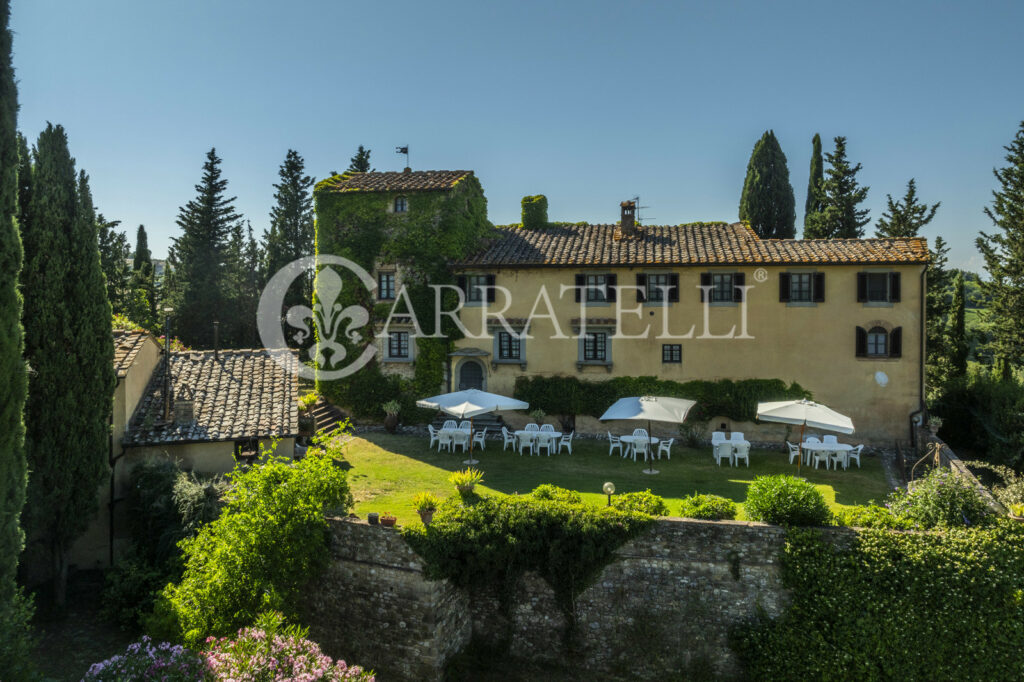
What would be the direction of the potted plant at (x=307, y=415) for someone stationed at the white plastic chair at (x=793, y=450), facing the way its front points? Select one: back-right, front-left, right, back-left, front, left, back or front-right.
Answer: back

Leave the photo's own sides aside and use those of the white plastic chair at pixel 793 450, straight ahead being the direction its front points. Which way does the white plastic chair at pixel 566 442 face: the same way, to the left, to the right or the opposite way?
the opposite way

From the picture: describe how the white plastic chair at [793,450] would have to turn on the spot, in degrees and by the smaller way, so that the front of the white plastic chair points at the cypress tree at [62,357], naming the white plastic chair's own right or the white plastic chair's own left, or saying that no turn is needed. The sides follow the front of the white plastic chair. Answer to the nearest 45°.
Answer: approximately 135° to the white plastic chair's own right

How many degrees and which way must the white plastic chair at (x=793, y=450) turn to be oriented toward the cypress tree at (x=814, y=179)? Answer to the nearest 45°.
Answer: approximately 90° to its left

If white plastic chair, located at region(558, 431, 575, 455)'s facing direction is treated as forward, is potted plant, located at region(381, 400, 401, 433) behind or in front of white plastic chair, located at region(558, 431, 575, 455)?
in front

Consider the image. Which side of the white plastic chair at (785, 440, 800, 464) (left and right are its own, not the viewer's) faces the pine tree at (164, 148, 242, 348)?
back

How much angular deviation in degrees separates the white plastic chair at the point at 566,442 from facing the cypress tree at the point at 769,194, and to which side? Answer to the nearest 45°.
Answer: approximately 135° to its right

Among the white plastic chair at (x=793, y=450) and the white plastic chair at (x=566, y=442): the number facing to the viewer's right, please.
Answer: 1

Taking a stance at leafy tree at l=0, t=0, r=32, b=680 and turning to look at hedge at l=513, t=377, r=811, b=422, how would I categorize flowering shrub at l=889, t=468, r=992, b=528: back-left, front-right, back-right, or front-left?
front-right

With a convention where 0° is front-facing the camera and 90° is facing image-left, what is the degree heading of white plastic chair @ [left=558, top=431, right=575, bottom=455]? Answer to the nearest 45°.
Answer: approximately 90°

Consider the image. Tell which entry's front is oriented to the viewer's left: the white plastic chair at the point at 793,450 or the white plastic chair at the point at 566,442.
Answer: the white plastic chair at the point at 566,442

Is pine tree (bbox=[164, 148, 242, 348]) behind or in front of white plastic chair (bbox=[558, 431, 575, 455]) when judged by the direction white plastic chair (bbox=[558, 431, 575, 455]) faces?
in front

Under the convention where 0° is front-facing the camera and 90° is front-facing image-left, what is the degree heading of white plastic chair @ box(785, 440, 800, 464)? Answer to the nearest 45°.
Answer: approximately 270°
